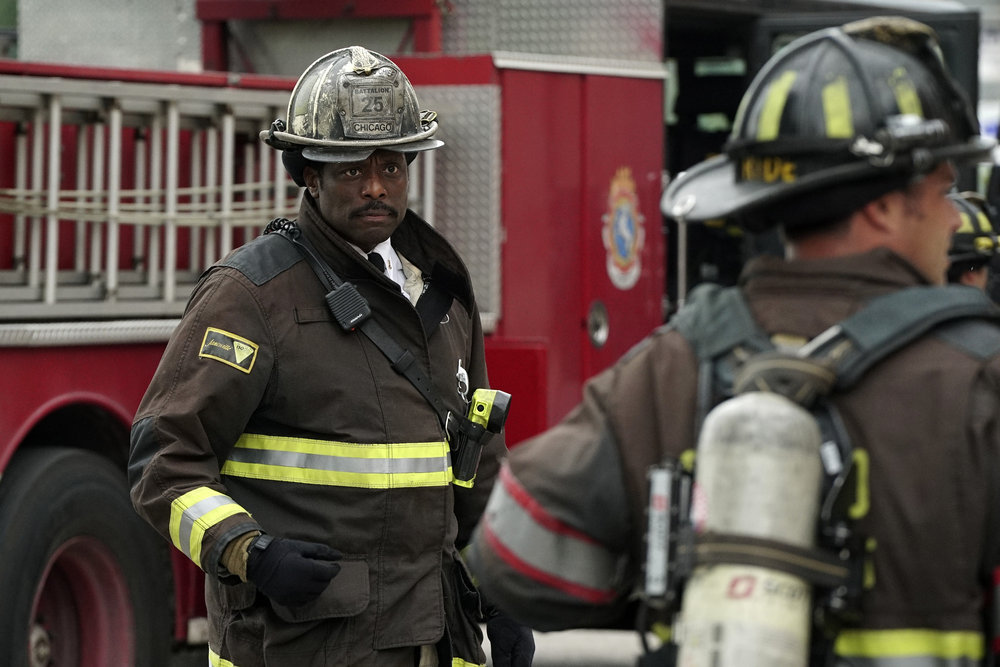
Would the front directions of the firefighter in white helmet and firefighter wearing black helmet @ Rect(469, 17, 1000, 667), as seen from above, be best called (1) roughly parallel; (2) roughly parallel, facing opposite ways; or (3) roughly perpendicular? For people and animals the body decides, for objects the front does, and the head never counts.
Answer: roughly perpendicular

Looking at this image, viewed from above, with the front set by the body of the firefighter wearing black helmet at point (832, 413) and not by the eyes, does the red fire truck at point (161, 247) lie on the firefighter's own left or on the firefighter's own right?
on the firefighter's own left

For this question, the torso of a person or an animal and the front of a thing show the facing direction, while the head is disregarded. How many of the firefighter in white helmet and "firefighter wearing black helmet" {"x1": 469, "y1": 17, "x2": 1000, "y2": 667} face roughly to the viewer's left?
0

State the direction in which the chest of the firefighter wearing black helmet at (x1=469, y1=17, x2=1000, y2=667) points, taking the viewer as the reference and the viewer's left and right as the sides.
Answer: facing away from the viewer and to the right of the viewer

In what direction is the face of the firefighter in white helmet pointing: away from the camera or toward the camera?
toward the camera

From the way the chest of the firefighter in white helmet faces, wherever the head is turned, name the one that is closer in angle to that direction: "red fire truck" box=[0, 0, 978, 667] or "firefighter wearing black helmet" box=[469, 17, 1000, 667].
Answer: the firefighter wearing black helmet

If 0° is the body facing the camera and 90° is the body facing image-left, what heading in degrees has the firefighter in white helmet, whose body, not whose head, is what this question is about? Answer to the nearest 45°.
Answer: approximately 315°
